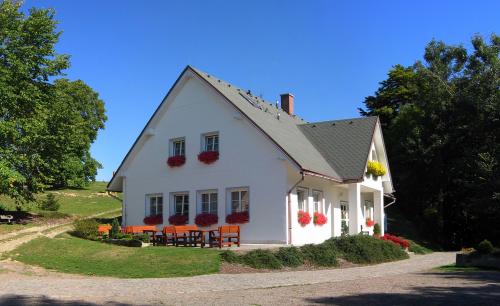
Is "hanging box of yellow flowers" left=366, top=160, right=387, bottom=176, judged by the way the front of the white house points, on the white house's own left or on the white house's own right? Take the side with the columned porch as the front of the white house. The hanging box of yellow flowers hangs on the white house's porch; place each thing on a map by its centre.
on the white house's own left

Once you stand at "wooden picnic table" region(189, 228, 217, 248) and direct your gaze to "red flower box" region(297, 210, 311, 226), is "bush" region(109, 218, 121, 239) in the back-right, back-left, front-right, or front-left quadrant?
back-left

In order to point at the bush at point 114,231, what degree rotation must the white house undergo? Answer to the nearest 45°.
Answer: approximately 90° to its right

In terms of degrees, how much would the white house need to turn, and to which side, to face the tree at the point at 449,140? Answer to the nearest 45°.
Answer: approximately 90° to its left

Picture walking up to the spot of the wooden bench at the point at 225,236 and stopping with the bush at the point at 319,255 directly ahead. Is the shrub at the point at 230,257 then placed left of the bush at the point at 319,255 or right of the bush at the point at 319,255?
right

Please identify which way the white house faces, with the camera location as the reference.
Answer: facing the viewer and to the right of the viewer

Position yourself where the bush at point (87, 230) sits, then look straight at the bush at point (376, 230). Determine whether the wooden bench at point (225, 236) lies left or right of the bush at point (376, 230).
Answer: right
